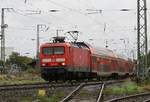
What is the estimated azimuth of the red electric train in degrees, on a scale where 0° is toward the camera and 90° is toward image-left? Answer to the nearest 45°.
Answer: approximately 45°
